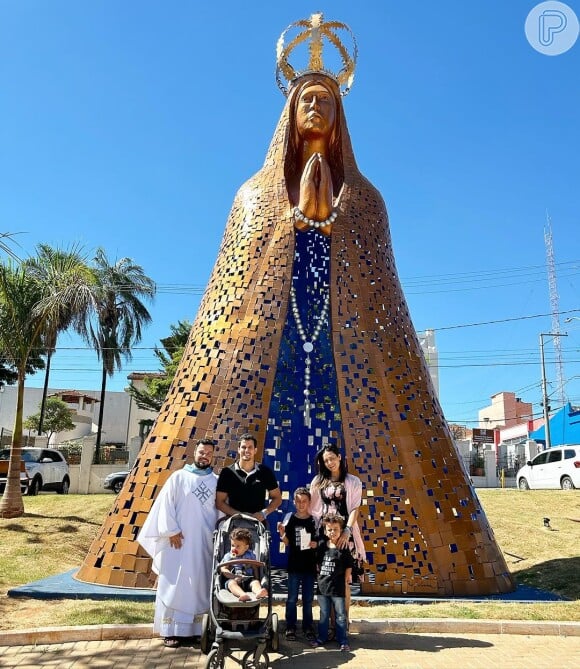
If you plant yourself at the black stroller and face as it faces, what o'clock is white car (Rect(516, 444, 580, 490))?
The white car is roughly at 7 o'clock from the black stroller.

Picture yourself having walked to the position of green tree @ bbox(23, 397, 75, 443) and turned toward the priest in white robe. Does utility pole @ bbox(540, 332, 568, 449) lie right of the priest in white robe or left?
left

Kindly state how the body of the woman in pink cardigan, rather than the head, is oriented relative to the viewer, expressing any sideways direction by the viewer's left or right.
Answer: facing the viewer

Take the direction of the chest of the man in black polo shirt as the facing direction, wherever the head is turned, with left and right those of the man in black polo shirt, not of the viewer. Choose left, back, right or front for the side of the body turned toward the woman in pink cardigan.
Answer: left

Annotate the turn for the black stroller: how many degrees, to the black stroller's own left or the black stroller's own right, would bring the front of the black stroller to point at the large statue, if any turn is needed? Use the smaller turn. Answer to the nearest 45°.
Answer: approximately 180°

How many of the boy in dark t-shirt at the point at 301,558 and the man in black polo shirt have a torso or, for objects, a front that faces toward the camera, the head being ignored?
2

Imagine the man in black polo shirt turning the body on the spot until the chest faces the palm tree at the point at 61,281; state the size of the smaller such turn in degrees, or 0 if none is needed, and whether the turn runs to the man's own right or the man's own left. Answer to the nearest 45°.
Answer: approximately 135° to the man's own right

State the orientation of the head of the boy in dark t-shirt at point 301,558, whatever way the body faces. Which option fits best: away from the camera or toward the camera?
toward the camera

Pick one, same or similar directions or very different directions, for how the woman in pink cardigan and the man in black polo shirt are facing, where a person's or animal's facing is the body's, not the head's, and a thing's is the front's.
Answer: same or similar directions

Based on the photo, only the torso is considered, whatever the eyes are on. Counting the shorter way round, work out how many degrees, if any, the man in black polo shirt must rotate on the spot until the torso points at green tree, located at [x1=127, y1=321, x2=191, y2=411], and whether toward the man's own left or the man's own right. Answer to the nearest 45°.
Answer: approximately 180°

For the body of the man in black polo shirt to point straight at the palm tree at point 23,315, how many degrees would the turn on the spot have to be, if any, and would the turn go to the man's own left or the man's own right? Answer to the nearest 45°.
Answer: approximately 135° to the man's own right

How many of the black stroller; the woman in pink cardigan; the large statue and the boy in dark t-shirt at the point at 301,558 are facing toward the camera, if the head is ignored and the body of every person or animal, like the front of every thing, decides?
4

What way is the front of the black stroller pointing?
toward the camera

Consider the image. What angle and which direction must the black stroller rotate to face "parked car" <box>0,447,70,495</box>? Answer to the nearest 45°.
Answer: approximately 180°

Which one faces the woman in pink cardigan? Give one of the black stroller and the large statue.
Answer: the large statue

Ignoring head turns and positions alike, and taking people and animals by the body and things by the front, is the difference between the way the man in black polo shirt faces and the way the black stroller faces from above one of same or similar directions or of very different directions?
same or similar directions

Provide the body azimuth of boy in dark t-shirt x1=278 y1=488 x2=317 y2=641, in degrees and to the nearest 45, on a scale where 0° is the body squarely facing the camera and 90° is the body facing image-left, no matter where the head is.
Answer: approximately 0°

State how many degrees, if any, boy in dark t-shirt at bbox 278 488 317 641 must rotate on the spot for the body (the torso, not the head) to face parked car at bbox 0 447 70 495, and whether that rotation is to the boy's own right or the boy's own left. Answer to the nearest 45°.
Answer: approximately 135° to the boy's own right
